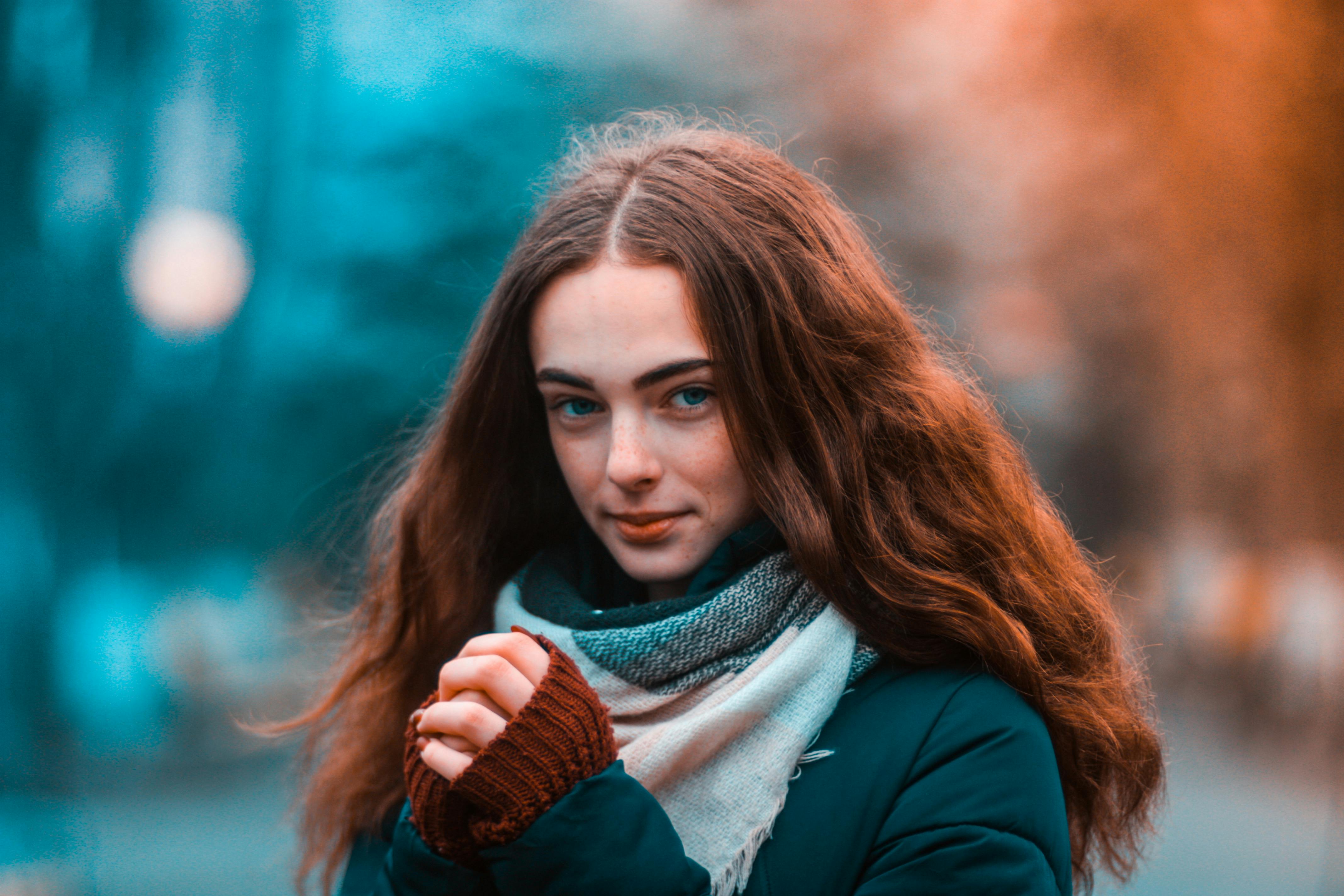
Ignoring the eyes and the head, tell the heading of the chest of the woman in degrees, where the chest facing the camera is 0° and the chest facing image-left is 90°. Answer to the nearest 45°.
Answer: approximately 45°
